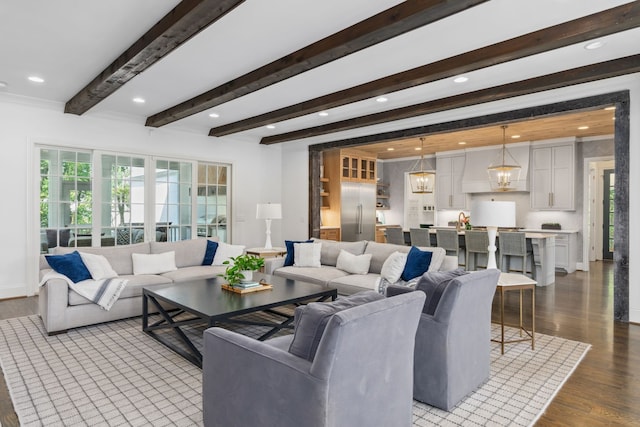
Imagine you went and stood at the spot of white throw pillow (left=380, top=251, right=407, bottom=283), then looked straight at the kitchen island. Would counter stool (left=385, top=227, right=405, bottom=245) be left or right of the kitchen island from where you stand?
left

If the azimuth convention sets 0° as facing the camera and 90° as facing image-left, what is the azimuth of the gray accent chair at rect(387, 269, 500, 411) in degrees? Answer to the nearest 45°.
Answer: approximately 135°

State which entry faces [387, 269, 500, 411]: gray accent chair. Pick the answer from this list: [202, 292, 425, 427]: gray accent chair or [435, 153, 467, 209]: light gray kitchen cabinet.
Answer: the light gray kitchen cabinet

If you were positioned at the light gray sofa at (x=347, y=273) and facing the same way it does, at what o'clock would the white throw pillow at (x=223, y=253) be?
The white throw pillow is roughly at 2 o'clock from the light gray sofa.

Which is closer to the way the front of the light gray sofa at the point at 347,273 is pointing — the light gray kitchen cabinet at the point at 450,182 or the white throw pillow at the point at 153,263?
the white throw pillow

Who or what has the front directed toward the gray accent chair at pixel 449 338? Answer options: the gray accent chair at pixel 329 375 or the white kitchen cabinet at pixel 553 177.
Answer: the white kitchen cabinet

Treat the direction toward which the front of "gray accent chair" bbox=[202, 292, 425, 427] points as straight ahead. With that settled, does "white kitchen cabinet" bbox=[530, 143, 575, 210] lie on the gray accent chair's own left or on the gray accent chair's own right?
on the gray accent chair's own right

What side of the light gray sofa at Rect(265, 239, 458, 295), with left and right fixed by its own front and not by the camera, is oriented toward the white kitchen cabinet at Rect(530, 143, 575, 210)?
back
